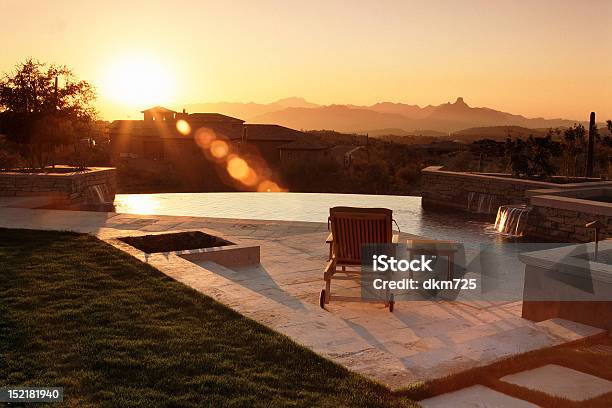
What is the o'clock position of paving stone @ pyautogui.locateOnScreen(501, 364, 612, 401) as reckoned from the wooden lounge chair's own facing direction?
The paving stone is roughly at 5 o'clock from the wooden lounge chair.

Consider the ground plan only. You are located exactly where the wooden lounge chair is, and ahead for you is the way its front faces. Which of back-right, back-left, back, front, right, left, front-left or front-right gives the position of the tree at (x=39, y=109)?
front-left

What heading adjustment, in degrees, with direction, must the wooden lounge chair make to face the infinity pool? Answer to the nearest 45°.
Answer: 0° — it already faces it

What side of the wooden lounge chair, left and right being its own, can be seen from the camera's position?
back

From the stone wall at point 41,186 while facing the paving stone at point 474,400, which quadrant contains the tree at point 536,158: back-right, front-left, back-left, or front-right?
front-left

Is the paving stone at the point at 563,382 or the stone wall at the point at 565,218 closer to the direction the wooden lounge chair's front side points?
the stone wall

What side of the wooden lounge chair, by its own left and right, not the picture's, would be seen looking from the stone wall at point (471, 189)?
front

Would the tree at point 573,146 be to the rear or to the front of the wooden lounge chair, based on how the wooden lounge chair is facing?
to the front

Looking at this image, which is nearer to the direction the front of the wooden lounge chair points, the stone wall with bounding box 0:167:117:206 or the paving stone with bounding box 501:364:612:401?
the stone wall

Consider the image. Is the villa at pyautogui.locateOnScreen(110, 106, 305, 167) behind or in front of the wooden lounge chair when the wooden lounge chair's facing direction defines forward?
in front

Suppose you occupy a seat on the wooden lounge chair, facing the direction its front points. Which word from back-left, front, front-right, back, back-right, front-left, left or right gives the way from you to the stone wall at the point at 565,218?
front-right

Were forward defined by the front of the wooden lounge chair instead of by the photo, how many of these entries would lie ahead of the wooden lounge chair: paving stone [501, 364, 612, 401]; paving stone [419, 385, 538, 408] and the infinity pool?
1

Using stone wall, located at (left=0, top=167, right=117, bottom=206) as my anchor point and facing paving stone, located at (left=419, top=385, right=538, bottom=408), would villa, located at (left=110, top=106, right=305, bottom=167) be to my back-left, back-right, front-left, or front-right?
back-left

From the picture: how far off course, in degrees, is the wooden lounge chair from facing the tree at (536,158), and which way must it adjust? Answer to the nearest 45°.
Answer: approximately 45° to its right
